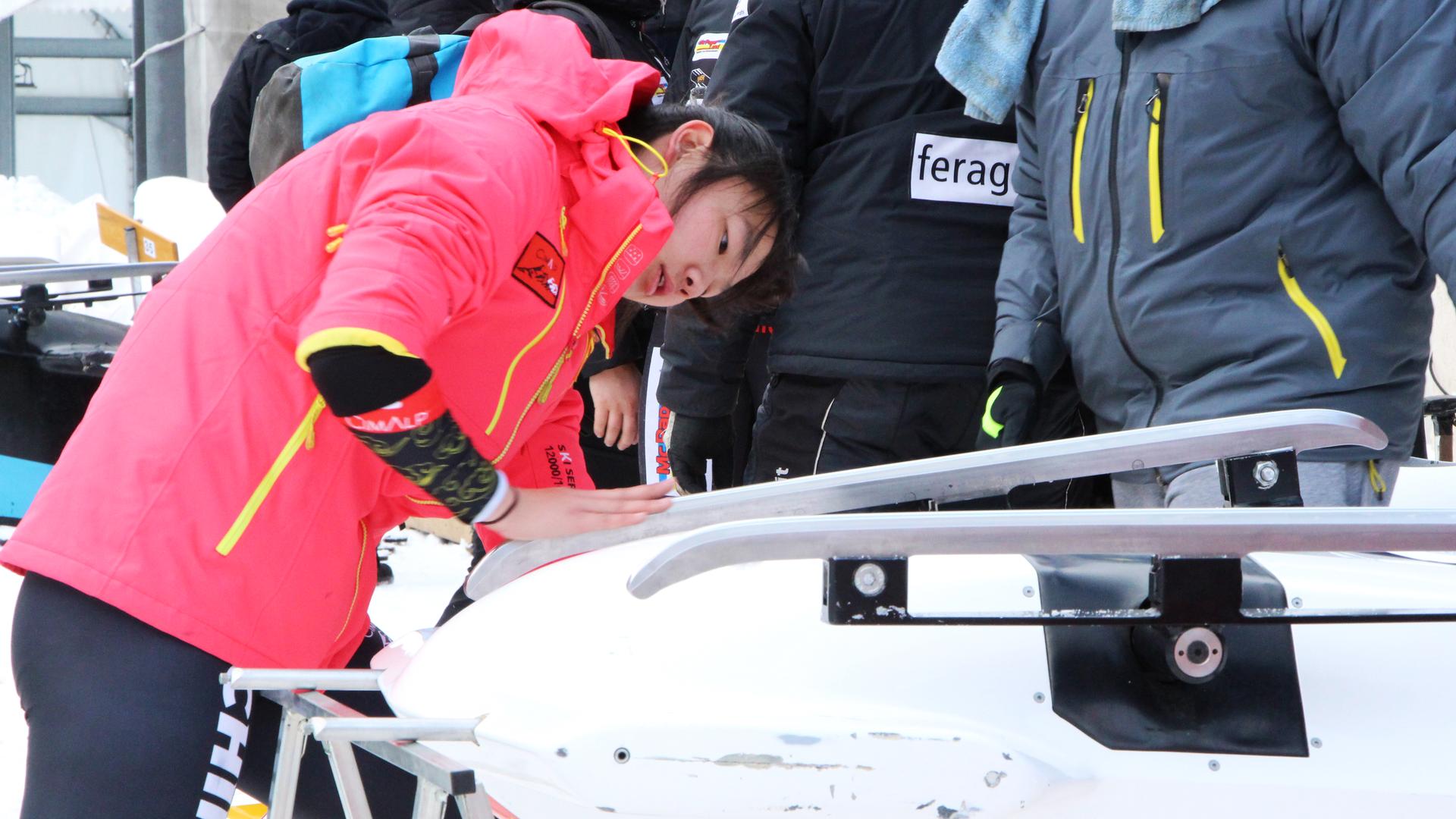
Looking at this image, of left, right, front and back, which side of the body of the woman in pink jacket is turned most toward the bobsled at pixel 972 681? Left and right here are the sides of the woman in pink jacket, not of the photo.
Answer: front

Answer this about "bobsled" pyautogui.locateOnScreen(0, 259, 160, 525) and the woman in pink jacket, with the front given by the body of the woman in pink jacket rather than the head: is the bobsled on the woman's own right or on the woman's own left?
on the woman's own left

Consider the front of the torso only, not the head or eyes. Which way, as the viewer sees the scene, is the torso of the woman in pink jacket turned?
to the viewer's right

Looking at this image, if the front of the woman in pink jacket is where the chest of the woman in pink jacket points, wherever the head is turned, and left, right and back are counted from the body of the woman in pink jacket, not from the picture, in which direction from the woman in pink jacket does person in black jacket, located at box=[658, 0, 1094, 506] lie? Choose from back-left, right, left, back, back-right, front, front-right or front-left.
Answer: front-left

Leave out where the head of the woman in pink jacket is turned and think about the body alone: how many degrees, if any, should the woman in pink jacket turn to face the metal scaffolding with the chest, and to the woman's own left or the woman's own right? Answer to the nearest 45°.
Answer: approximately 90° to the woman's own left
